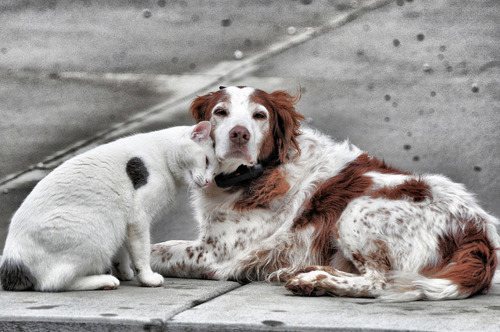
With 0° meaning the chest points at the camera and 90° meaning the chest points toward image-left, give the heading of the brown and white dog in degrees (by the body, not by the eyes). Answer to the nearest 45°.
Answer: approximately 90°

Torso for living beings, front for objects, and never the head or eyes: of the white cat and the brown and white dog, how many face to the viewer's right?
1

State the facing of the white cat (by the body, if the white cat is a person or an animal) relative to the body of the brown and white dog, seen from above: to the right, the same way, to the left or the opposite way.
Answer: the opposite way

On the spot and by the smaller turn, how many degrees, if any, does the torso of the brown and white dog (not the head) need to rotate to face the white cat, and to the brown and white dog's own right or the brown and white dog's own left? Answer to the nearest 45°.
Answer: approximately 45° to the brown and white dog's own left

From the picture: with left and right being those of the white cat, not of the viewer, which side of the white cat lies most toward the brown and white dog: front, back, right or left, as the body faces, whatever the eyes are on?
front

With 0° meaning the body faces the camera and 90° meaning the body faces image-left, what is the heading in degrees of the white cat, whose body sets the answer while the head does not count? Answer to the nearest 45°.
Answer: approximately 270°

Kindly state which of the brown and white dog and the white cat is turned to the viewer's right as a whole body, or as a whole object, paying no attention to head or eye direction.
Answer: the white cat
